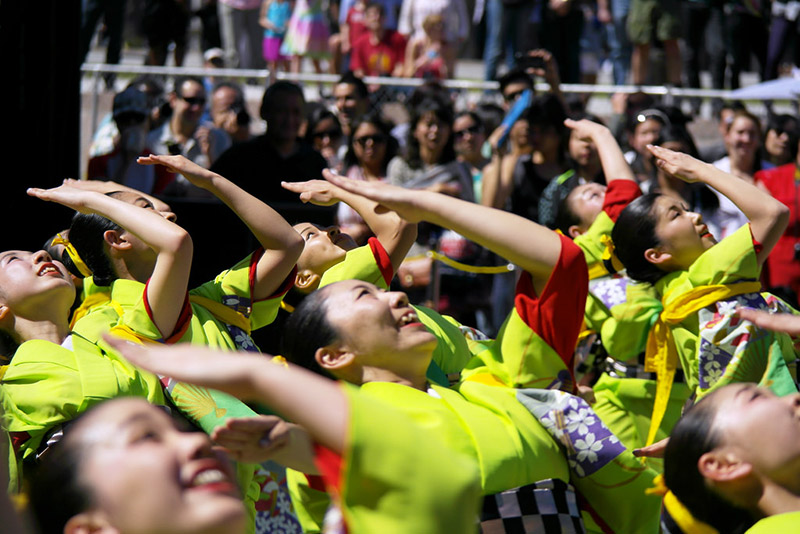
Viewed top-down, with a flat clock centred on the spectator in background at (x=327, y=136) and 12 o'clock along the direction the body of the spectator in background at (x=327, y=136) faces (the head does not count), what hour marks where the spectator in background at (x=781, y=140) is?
the spectator in background at (x=781, y=140) is roughly at 9 o'clock from the spectator in background at (x=327, y=136).

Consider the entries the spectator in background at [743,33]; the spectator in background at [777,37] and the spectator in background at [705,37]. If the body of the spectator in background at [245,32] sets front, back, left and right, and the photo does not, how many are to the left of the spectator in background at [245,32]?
3

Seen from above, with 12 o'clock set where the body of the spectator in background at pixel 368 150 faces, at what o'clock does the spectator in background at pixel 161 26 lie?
the spectator in background at pixel 161 26 is roughly at 5 o'clock from the spectator in background at pixel 368 150.

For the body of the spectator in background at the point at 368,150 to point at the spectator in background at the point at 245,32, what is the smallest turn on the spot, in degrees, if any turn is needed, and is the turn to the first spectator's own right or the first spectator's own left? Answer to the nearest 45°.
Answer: approximately 180°

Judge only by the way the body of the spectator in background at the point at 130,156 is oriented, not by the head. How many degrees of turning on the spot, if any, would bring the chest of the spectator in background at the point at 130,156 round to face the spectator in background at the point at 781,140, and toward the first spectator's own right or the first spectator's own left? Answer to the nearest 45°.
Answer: approximately 90° to the first spectator's own left

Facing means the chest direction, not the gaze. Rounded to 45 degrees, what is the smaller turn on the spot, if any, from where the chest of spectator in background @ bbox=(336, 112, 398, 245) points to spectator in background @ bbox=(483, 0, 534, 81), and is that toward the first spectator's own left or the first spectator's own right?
approximately 180°

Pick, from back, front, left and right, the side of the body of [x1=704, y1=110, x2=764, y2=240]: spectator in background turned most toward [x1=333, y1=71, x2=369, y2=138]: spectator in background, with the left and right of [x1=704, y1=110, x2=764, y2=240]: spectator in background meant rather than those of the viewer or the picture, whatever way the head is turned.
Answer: right

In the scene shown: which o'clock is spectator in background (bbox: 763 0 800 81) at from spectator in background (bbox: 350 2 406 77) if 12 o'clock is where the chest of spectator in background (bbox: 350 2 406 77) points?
spectator in background (bbox: 763 0 800 81) is roughly at 9 o'clock from spectator in background (bbox: 350 2 406 77).

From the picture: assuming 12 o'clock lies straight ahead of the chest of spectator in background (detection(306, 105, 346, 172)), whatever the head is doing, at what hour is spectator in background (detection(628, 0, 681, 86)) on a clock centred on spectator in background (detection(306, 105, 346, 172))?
spectator in background (detection(628, 0, 681, 86)) is roughly at 8 o'clock from spectator in background (detection(306, 105, 346, 172)).

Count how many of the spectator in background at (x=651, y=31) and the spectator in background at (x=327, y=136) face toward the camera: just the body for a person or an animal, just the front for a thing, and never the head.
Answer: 2

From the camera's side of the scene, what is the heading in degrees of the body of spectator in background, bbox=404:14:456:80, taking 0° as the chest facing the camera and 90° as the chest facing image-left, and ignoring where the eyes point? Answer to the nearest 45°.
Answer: approximately 0°

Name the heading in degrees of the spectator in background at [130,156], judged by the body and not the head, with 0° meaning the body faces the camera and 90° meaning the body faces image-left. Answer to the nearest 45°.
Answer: approximately 0°

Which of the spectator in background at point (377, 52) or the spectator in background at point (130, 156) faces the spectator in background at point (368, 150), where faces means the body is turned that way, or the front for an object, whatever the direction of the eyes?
the spectator in background at point (377, 52)
